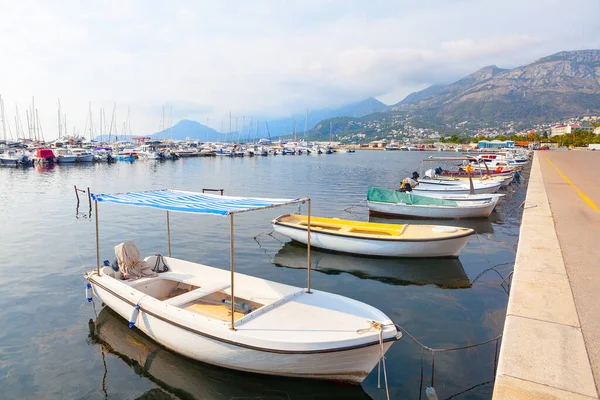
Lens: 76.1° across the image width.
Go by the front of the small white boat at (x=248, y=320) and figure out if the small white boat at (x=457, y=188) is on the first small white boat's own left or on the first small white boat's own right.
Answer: on the first small white boat's own left

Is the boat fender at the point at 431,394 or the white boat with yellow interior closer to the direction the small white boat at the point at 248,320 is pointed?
the boat fender

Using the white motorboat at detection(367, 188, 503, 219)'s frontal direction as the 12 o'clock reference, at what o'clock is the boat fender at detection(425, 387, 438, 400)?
The boat fender is roughly at 3 o'clock from the white motorboat.

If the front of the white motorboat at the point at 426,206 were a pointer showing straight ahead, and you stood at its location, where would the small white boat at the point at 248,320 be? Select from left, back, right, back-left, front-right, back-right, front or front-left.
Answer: right

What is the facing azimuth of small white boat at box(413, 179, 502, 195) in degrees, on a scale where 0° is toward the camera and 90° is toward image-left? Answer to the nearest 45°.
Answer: approximately 270°

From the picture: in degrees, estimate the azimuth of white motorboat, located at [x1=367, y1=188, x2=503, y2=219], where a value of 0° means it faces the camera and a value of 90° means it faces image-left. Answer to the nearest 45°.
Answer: approximately 270°
